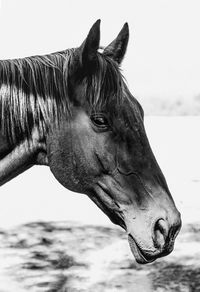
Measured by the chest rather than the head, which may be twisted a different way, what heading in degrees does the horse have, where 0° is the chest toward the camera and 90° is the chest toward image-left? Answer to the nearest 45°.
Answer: approximately 270°
